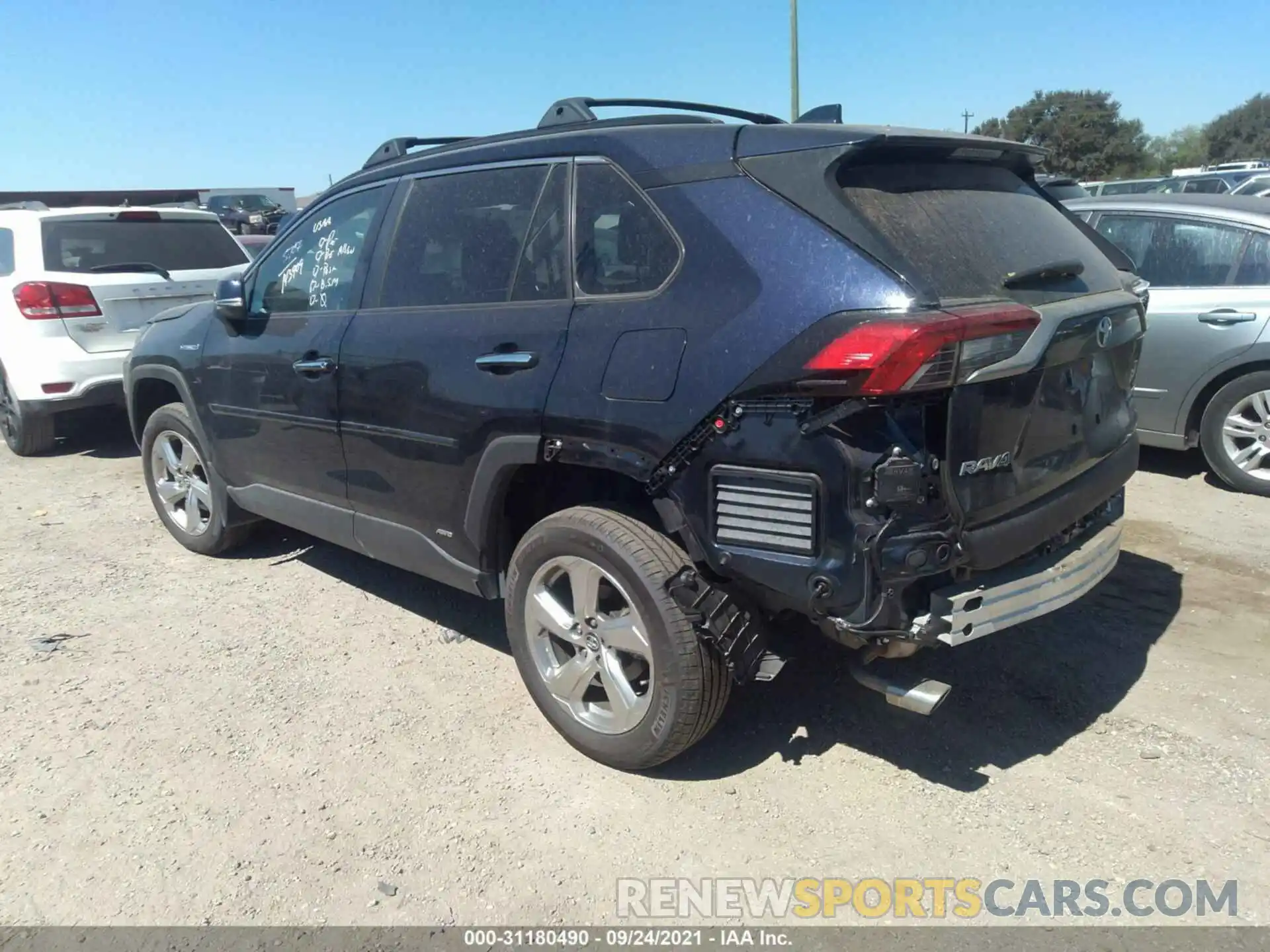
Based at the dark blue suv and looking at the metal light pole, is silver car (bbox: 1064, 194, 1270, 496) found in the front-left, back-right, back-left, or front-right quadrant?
front-right

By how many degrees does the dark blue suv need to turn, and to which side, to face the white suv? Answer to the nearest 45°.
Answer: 0° — it already faces it

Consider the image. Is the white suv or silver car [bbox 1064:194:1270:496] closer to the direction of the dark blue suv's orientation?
the white suv

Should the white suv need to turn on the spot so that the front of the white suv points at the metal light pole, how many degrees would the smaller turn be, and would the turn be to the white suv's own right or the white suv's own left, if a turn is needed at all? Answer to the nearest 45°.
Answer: approximately 90° to the white suv's own right

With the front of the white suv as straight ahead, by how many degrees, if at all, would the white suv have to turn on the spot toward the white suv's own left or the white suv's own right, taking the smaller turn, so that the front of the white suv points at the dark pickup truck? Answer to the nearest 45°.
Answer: approximately 45° to the white suv's own right

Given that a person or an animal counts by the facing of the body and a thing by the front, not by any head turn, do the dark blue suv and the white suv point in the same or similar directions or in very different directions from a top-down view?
same or similar directions

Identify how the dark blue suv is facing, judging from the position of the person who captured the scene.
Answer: facing away from the viewer and to the left of the viewer

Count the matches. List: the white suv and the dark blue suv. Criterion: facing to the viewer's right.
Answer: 0

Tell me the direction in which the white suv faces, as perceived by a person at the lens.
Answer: facing away from the viewer and to the left of the viewer

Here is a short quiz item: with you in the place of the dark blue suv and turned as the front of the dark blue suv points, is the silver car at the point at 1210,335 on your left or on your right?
on your right

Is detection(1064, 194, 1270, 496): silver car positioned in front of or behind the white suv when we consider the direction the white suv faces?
behind

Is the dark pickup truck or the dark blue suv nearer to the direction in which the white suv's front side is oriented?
the dark pickup truck
